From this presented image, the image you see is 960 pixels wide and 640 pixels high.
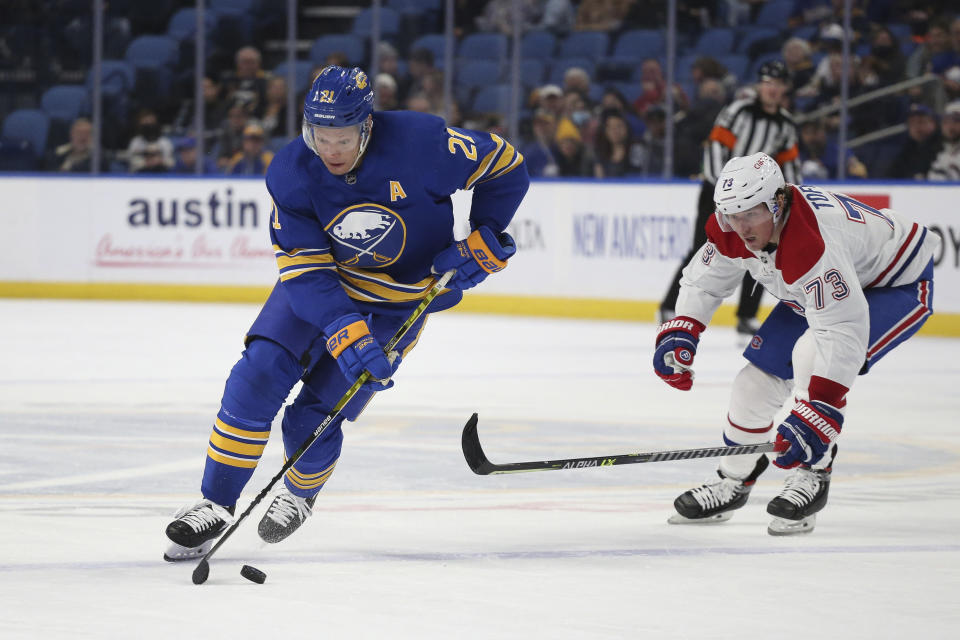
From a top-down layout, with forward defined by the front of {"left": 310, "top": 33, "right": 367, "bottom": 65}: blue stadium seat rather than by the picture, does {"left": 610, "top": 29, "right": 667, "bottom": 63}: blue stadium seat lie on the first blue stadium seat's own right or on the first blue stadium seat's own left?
on the first blue stadium seat's own left

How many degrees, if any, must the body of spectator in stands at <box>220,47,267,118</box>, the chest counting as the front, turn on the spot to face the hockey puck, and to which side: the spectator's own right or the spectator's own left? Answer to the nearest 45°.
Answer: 0° — they already face it

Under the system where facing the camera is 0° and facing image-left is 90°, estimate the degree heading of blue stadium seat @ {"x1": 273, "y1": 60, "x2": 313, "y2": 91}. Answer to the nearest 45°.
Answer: approximately 0°

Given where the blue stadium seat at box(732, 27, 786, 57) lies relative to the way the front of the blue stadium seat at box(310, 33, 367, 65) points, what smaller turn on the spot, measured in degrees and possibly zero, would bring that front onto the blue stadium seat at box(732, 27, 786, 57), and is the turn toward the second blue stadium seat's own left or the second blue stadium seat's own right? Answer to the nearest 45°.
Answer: approximately 45° to the second blue stadium seat's own left

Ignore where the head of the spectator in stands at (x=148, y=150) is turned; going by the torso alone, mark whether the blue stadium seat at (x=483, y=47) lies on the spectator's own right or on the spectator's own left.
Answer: on the spectator's own left

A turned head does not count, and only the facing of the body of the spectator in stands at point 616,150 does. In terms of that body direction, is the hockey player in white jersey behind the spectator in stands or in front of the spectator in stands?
in front

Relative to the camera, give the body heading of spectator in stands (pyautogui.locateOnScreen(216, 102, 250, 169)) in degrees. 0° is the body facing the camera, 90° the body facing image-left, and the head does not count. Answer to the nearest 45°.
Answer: approximately 0°

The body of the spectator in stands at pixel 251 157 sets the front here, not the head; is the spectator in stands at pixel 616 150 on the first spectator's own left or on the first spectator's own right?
on the first spectator's own left
